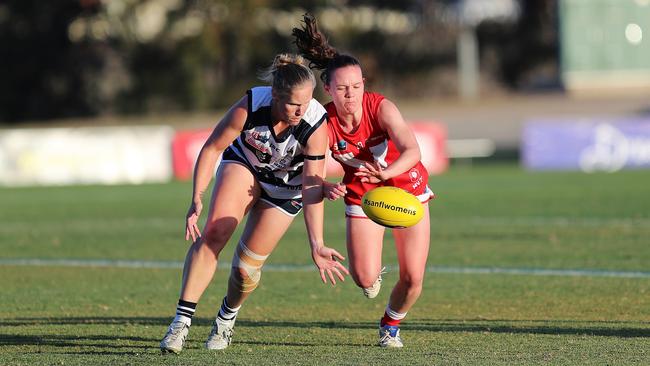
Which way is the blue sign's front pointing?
toward the camera

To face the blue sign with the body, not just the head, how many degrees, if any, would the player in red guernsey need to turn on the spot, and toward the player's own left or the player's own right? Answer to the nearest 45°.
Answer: approximately 180°

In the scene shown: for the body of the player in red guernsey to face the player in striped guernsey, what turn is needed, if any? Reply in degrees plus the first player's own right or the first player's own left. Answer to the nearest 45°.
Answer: approximately 90° to the first player's own right

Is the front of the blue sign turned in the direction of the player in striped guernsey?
yes

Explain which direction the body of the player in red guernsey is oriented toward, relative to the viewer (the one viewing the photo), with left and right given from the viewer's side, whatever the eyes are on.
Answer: facing the viewer

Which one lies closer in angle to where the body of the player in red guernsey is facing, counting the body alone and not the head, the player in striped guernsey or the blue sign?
the player in striped guernsey

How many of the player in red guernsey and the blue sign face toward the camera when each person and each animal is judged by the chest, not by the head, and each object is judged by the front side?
2

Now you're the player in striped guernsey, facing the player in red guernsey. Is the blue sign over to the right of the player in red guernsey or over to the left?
left

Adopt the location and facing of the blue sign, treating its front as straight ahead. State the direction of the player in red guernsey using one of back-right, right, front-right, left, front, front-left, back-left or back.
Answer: front
